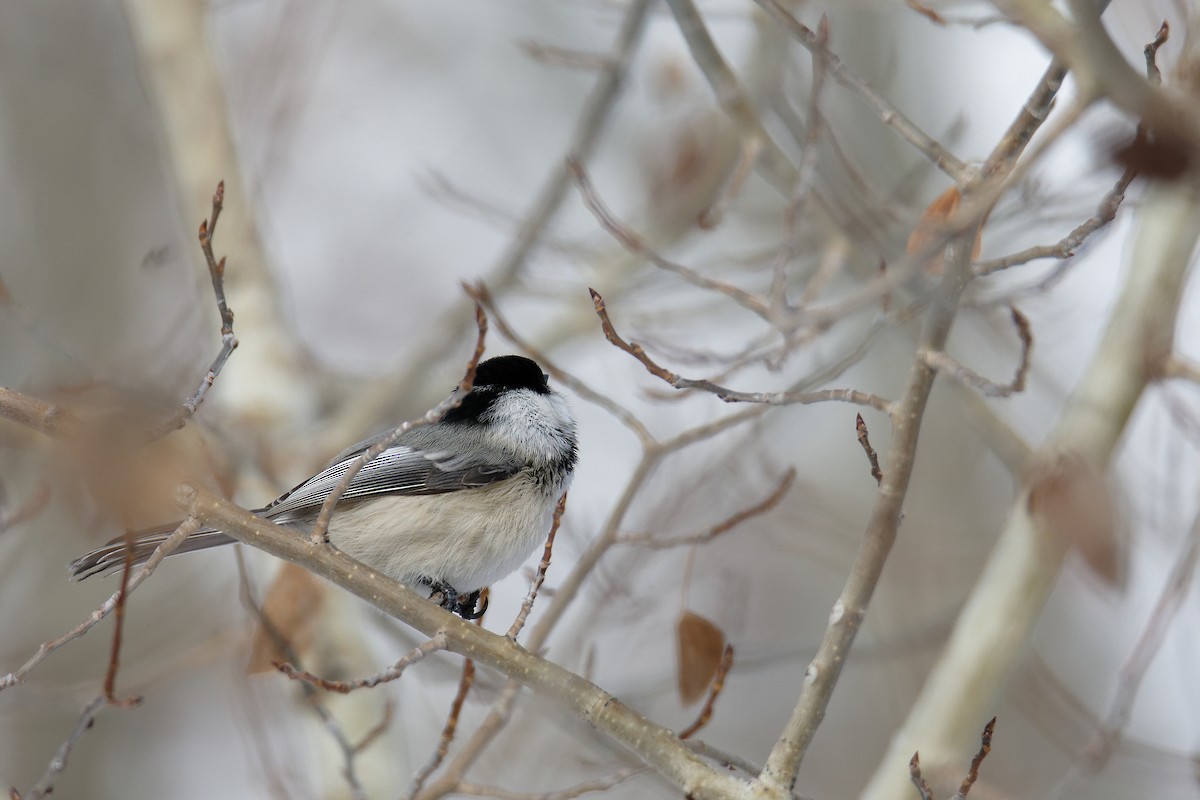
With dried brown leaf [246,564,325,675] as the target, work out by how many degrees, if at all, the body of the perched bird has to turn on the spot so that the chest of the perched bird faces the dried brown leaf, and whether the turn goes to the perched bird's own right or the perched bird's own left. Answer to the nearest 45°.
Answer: approximately 135° to the perched bird's own left

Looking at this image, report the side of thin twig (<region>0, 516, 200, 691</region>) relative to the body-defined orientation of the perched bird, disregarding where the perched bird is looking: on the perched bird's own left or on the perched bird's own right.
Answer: on the perched bird's own right

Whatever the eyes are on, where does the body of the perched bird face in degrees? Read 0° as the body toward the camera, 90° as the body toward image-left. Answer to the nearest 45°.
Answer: approximately 270°

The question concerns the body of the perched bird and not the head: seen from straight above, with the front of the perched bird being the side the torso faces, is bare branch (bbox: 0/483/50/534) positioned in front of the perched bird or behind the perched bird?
behind
